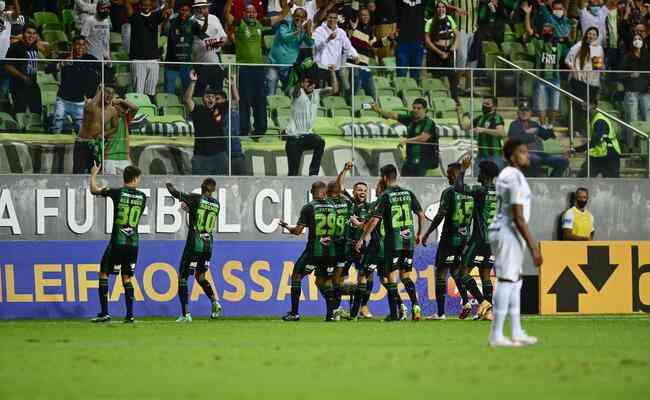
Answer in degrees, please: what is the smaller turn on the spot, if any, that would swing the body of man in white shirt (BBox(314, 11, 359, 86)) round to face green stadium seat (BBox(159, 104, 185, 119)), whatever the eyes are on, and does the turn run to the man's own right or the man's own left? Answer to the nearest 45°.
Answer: approximately 45° to the man's own right

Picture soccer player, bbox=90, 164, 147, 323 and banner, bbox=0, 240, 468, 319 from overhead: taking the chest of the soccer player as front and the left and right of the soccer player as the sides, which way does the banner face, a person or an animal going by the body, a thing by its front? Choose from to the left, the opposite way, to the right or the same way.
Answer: the opposite way

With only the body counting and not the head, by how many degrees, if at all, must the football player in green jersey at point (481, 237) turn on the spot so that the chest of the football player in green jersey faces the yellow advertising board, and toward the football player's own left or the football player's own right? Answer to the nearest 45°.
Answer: approximately 90° to the football player's own right

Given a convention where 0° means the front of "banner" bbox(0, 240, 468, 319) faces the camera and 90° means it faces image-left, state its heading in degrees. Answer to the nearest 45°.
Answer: approximately 0°

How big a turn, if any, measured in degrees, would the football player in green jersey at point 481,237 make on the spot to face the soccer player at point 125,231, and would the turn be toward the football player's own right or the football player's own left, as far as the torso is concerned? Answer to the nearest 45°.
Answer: approximately 45° to the football player's own left

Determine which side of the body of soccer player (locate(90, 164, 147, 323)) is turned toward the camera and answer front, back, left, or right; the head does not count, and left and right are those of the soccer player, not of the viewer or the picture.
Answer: back

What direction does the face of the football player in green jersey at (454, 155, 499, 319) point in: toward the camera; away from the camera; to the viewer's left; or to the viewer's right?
away from the camera

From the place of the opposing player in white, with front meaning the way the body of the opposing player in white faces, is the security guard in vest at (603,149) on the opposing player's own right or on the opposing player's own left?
on the opposing player's own left

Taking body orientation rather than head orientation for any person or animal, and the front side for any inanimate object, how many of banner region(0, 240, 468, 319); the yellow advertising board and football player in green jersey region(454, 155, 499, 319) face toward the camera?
2
